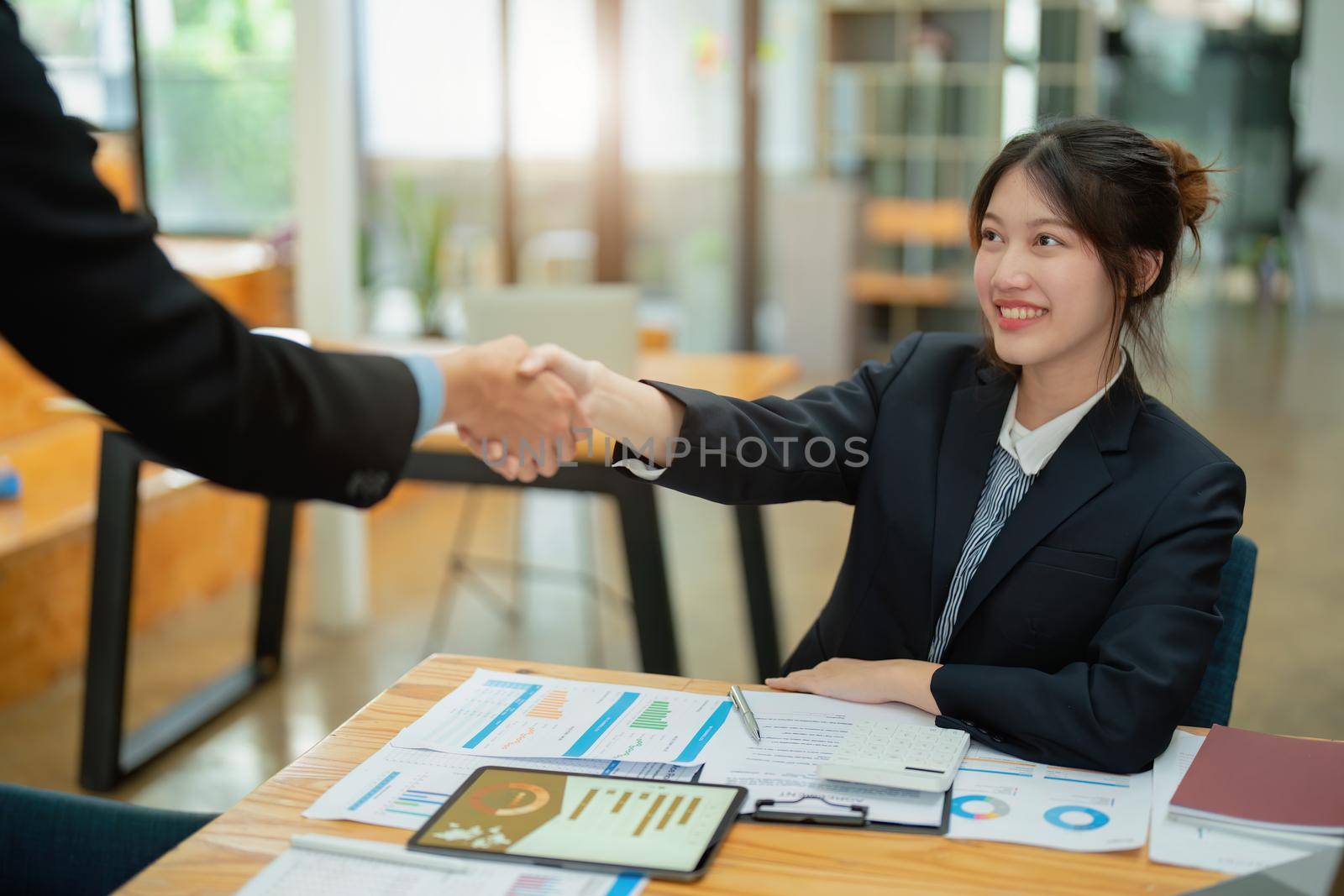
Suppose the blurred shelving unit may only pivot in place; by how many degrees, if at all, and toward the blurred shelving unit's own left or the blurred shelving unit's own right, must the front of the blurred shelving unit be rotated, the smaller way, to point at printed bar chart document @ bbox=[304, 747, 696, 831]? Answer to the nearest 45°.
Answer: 0° — it already faces it

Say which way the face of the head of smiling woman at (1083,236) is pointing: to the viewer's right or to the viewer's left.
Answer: to the viewer's left

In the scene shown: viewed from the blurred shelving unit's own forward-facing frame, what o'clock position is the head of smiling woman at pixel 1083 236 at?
The head of smiling woman is roughly at 12 o'clock from the blurred shelving unit.

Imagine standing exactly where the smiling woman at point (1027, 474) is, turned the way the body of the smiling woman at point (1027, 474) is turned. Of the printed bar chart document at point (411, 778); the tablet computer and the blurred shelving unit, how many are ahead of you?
2

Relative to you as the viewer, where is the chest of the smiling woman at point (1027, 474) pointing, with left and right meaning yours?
facing the viewer and to the left of the viewer

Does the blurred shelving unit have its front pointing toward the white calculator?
yes

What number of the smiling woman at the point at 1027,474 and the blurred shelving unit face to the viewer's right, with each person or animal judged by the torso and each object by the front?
0

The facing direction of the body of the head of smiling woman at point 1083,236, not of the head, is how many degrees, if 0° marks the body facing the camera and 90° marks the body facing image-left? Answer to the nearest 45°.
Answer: approximately 45°

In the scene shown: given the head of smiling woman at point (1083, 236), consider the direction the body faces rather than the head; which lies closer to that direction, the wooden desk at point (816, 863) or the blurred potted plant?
the wooden desk
